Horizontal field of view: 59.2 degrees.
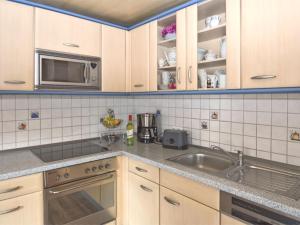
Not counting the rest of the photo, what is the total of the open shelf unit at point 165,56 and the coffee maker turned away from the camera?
0

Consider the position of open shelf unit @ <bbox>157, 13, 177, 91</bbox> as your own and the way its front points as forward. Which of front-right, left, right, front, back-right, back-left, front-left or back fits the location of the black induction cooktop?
front-right

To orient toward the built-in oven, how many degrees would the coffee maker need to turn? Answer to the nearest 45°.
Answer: approximately 45° to its right

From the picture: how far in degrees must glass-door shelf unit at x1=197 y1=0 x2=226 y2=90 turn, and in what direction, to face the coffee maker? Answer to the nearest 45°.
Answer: approximately 90° to its right

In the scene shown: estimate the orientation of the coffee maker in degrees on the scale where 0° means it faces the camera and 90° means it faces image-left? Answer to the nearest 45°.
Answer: approximately 0°

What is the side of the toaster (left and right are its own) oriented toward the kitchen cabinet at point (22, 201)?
front

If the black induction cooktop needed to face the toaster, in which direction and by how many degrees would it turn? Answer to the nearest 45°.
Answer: approximately 45° to its left

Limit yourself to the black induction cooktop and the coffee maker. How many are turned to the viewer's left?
0

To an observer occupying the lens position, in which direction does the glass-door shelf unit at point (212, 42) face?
facing the viewer and to the left of the viewer

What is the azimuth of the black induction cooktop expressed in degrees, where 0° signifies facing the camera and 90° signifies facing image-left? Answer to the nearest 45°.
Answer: approximately 315°
